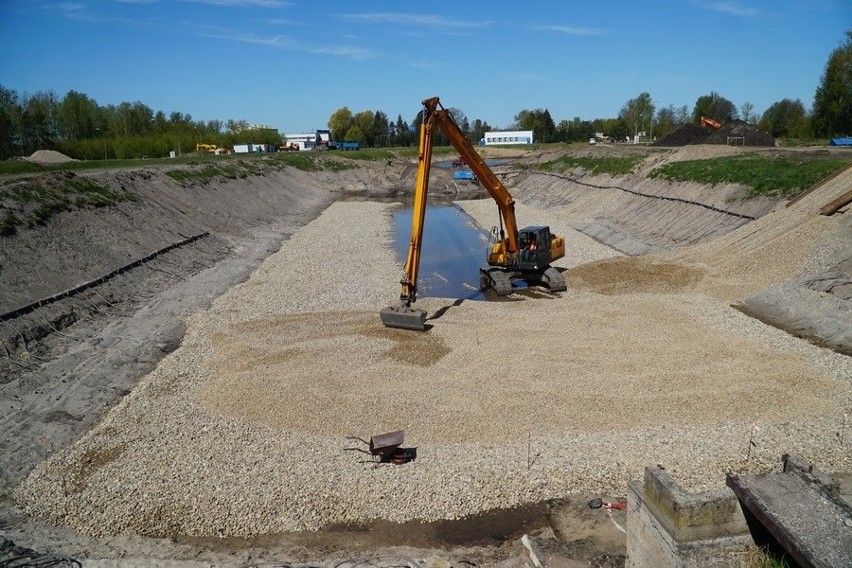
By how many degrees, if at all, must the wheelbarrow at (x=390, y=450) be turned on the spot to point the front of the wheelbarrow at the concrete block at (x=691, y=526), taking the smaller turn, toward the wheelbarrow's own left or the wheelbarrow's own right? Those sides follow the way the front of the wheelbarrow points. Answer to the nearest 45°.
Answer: approximately 45° to the wheelbarrow's own right

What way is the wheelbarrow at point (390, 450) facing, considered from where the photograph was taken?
facing to the right of the viewer
